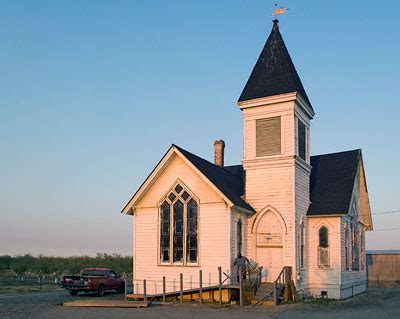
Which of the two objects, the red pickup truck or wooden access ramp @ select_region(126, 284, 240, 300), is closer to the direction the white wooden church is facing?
the wooden access ramp

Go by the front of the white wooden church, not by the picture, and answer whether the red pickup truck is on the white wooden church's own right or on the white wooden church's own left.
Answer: on the white wooden church's own right

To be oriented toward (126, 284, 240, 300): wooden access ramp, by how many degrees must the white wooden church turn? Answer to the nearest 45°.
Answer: approximately 45° to its right

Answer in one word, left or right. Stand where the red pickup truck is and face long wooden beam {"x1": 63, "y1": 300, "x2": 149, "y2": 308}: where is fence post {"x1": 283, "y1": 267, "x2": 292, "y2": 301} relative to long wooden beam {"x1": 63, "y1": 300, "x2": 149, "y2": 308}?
left

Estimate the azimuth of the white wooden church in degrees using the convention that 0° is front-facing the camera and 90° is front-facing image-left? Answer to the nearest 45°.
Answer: approximately 0°

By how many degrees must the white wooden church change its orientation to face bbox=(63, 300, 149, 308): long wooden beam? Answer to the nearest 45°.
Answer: approximately 45° to its right
